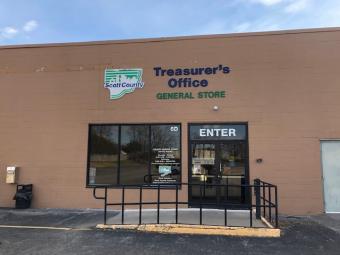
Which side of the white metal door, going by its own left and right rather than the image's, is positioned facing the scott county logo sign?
right

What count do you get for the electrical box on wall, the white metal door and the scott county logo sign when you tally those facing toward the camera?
3

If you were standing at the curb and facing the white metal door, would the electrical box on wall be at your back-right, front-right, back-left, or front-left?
back-left

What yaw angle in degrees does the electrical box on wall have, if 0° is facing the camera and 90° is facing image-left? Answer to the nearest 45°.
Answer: approximately 0°

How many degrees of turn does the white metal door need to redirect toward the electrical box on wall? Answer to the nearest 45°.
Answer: approximately 90° to its right

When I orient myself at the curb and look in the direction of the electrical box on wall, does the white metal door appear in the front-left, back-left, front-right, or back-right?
back-right

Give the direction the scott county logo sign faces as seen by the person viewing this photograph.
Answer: facing the viewer

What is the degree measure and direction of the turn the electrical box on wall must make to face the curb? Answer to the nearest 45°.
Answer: approximately 45° to its left

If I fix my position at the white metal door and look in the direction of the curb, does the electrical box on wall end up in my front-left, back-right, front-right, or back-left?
front-right

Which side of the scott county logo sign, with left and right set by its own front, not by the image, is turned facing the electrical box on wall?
right

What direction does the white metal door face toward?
toward the camera

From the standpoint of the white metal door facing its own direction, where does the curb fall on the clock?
The curb is roughly at 1 o'clock from the white metal door.
